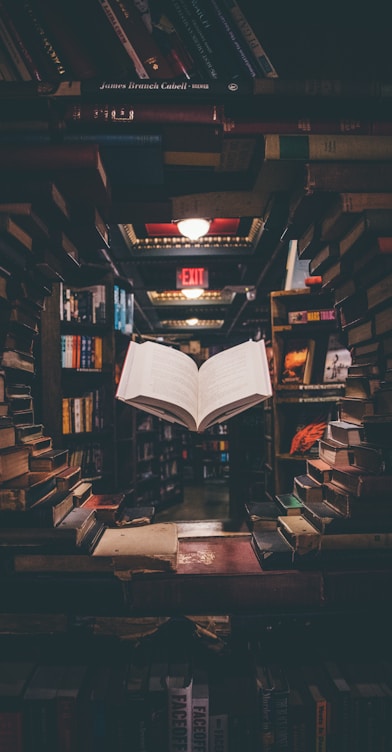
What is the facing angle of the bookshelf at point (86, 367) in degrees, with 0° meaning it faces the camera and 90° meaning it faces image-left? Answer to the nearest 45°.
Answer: approximately 315°

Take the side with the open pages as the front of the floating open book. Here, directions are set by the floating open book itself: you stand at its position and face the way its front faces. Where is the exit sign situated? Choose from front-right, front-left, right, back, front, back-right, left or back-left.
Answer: back

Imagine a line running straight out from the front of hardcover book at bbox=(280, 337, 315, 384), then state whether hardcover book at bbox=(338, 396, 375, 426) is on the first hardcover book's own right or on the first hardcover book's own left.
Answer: on the first hardcover book's own left

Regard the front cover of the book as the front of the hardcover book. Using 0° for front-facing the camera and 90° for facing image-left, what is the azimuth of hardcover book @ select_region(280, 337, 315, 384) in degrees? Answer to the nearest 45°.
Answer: approximately 45°
